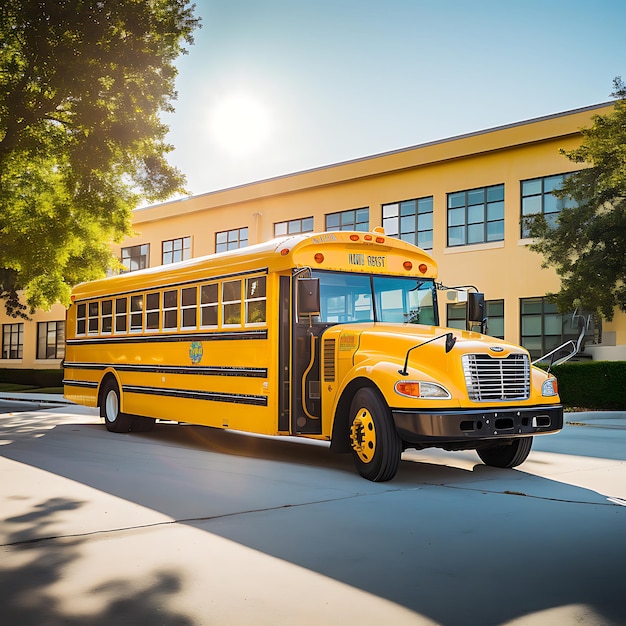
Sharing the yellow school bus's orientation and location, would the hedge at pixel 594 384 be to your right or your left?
on your left

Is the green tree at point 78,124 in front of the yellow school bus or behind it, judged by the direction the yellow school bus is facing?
behind

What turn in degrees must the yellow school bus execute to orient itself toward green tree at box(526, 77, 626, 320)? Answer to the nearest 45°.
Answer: approximately 90° to its left

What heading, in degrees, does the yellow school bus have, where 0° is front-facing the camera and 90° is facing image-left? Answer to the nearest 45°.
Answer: approximately 315°

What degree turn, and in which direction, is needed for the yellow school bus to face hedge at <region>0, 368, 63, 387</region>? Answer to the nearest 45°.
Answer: approximately 180°

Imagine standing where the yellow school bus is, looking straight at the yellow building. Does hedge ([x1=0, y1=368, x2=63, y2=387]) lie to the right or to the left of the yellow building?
left

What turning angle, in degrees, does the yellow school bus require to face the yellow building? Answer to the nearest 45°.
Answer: approximately 135° to its left

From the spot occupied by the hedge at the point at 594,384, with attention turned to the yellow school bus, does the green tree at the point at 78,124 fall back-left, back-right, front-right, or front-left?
front-right
